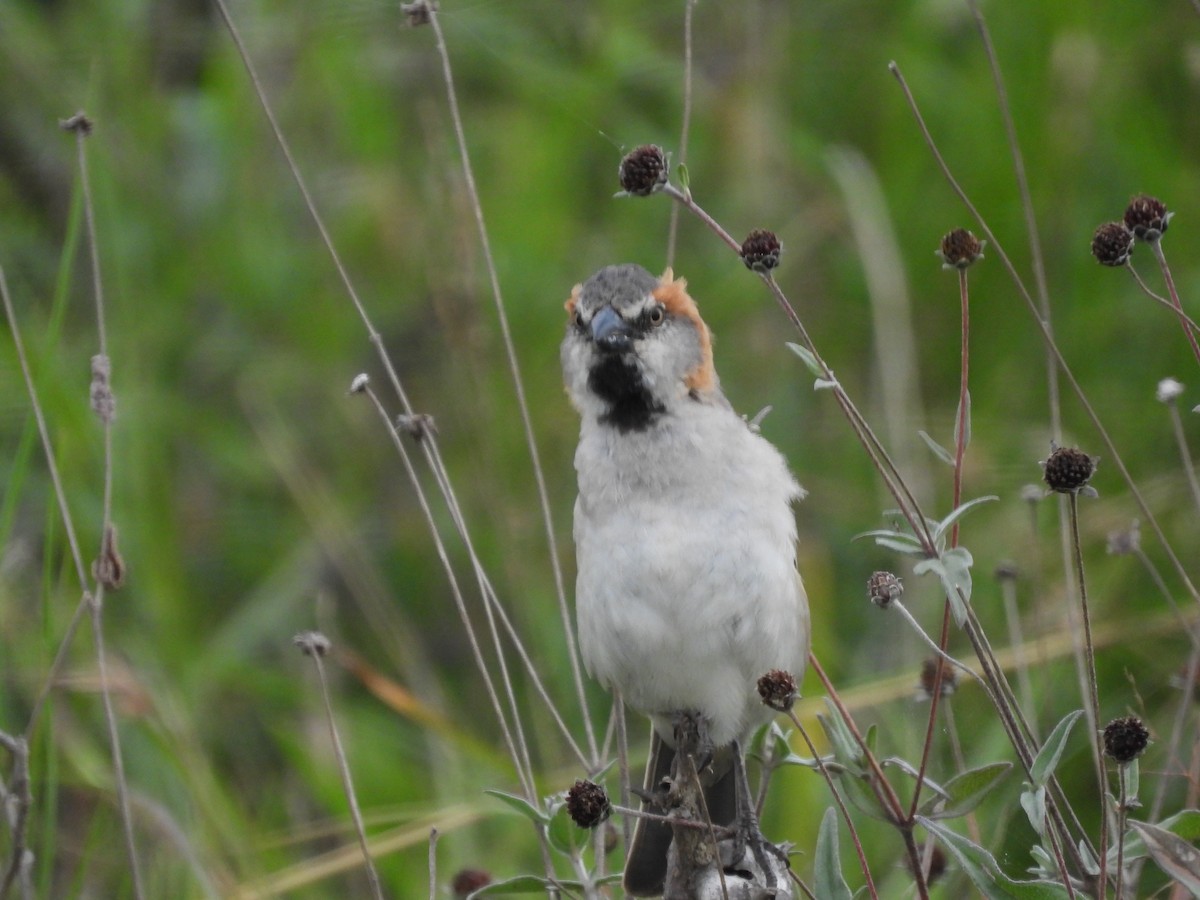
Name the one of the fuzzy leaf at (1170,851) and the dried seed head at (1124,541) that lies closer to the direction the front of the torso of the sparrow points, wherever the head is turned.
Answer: the fuzzy leaf

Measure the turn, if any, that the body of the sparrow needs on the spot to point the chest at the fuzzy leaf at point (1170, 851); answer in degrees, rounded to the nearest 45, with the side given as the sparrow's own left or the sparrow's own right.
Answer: approximately 45° to the sparrow's own left

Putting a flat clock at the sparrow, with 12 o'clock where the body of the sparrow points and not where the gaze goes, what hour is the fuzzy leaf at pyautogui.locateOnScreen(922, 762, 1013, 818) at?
The fuzzy leaf is roughly at 9 o'clock from the sparrow.

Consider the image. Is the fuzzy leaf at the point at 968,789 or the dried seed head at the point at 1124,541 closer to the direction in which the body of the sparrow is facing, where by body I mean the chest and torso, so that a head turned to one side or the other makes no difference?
the fuzzy leaf

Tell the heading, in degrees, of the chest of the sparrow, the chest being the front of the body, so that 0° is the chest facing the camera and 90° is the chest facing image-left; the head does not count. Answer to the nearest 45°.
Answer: approximately 0°

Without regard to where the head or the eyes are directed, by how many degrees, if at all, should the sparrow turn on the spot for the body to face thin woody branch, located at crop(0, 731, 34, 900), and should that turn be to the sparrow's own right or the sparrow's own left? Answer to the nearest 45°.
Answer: approximately 45° to the sparrow's own right
